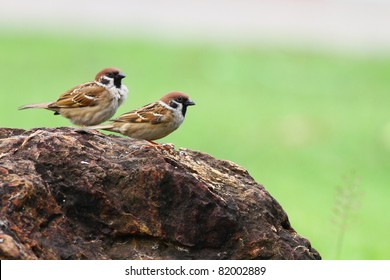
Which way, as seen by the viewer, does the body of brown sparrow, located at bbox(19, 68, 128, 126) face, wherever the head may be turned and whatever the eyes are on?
to the viewer's right

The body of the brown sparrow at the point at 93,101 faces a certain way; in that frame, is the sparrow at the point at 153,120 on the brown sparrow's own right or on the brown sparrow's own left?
on the brown sparrow's own right

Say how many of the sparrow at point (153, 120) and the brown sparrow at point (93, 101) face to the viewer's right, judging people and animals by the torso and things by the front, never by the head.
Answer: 2

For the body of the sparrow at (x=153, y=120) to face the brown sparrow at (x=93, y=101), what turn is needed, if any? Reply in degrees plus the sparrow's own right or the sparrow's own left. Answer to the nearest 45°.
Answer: approximately 135° to the sparrow's own left

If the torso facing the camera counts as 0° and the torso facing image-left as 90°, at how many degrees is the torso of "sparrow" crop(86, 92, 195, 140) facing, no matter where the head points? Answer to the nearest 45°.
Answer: approximately 270°
